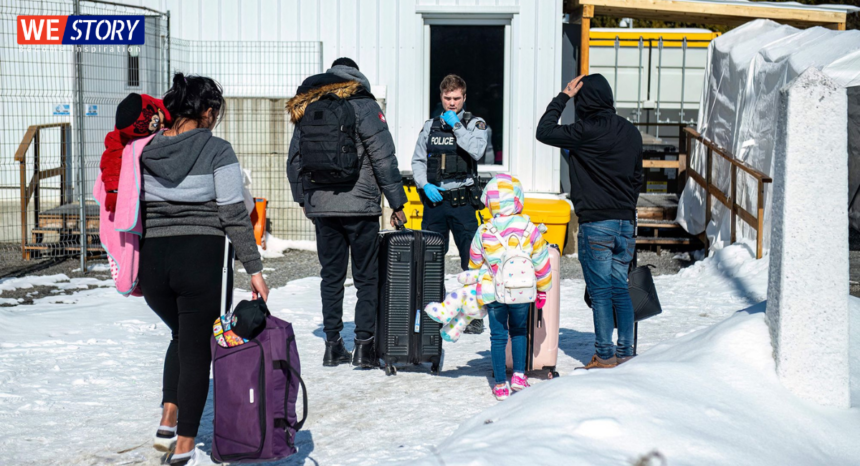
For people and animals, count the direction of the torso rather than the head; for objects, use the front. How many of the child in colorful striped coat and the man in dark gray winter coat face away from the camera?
2

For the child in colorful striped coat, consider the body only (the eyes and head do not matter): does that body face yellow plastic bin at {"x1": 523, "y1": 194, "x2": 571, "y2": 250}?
yes

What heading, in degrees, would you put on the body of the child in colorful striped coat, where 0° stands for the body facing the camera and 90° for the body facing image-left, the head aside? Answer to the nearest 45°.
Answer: approximately 180°

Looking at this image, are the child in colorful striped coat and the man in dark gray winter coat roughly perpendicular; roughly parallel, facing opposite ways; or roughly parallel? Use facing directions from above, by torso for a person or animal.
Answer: roughly parallel

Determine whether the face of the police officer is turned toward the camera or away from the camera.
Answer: toward the camera

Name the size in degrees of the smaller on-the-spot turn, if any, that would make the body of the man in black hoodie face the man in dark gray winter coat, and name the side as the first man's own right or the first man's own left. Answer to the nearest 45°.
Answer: approximately 45° to the first man's own left

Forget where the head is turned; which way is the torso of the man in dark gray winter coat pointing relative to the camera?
away from the camera

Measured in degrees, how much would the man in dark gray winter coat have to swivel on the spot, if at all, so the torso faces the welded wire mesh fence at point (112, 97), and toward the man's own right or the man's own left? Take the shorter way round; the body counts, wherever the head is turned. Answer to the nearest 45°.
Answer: approximately 45° to the man's own left

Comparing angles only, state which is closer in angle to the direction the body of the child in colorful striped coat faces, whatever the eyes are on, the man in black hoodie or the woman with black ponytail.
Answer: the man in black hoodie

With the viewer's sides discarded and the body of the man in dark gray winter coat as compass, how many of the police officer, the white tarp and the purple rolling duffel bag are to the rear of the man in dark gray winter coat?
1

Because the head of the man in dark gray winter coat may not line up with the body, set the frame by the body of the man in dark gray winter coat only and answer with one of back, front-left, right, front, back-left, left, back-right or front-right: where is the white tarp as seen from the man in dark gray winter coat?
front-right

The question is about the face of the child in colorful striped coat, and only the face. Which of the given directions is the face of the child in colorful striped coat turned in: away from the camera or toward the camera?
away from the camera

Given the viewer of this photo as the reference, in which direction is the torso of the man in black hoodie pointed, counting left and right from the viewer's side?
facing away from the viewer and to the left of the viewer
